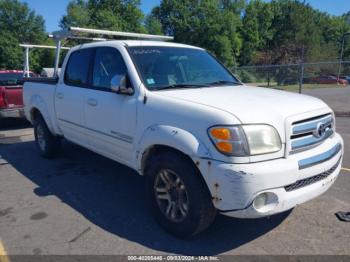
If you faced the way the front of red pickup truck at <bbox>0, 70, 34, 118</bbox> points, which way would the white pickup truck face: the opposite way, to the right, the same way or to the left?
the opposite way

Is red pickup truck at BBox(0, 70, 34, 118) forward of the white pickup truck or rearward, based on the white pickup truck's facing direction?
rearward

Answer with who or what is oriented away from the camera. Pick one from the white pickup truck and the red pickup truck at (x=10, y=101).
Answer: the red pickup truck

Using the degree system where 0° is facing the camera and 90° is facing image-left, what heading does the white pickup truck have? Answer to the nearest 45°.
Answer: approximately 315°

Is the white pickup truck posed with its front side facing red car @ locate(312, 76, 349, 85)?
no

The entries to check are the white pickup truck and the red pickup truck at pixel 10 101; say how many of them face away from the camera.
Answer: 1

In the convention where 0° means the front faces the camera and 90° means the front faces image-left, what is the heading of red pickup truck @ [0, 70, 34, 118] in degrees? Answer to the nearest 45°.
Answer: approximately 180°
